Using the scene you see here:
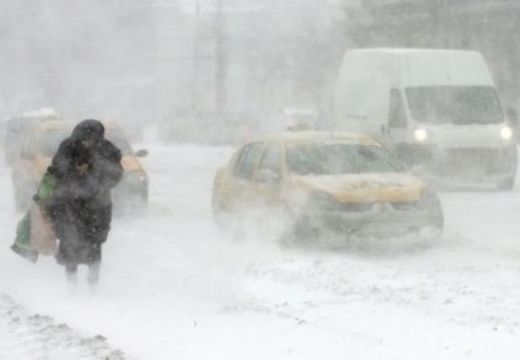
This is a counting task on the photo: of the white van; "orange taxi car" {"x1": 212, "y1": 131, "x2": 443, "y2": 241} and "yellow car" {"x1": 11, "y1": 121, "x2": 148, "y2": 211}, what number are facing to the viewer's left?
0

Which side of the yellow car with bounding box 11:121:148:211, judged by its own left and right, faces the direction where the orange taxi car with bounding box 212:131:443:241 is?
front

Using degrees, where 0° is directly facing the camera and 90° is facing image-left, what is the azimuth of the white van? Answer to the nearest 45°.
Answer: approximately 315°

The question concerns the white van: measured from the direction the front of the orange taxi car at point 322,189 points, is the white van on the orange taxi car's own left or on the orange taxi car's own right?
on the orange taxi car's own left

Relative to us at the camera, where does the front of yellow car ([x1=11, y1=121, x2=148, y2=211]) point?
facing the viewer and to the right of the viewer

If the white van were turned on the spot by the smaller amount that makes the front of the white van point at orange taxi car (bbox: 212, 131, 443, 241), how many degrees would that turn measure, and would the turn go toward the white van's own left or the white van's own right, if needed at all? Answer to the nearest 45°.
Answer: approximately 45° to the white van's own right

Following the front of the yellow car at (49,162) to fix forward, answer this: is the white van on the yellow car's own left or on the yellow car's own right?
on the yellow car's own left
